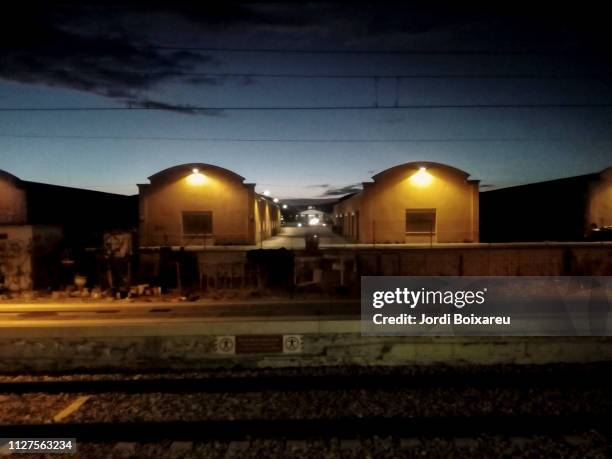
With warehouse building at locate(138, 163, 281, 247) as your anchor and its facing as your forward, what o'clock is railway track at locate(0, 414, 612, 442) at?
The railway track is roughly at 12 o'clock from the warehouse building.

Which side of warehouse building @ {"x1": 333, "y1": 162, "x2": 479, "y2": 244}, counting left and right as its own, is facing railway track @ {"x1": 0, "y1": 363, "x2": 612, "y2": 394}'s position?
front

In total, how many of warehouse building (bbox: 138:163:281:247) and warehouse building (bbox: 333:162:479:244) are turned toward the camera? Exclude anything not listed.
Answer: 2

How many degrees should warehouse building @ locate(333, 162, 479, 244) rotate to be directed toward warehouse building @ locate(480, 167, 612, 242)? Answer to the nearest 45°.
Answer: approximately 135° to its left

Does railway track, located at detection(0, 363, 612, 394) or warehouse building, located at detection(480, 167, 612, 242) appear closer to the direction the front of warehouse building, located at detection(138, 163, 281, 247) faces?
the railway track

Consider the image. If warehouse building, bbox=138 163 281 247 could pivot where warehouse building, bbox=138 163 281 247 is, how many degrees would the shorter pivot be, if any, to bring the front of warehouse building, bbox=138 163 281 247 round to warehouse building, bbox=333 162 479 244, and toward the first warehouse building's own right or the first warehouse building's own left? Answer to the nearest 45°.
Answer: approximately 90° to the first warehouse building's own left

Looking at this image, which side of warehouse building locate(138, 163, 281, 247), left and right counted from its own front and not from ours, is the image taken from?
front

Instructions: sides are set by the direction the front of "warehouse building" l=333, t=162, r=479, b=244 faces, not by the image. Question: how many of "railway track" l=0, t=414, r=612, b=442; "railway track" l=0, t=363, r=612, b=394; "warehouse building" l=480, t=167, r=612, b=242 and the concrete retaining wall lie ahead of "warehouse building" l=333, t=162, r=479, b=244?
3

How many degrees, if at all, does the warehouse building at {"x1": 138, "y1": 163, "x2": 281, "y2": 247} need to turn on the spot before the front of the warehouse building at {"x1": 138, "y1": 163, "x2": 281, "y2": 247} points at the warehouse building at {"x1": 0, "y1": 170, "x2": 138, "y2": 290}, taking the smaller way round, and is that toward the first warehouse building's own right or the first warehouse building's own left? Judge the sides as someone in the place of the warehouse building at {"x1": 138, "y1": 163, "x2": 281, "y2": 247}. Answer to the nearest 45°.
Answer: approximately 90° to the first warehouse building's own right

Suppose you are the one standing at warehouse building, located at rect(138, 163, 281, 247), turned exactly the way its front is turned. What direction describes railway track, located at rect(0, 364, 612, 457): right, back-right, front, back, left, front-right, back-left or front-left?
front

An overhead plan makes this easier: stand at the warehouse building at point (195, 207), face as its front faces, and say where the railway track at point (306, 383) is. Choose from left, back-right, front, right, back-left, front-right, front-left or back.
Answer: front
